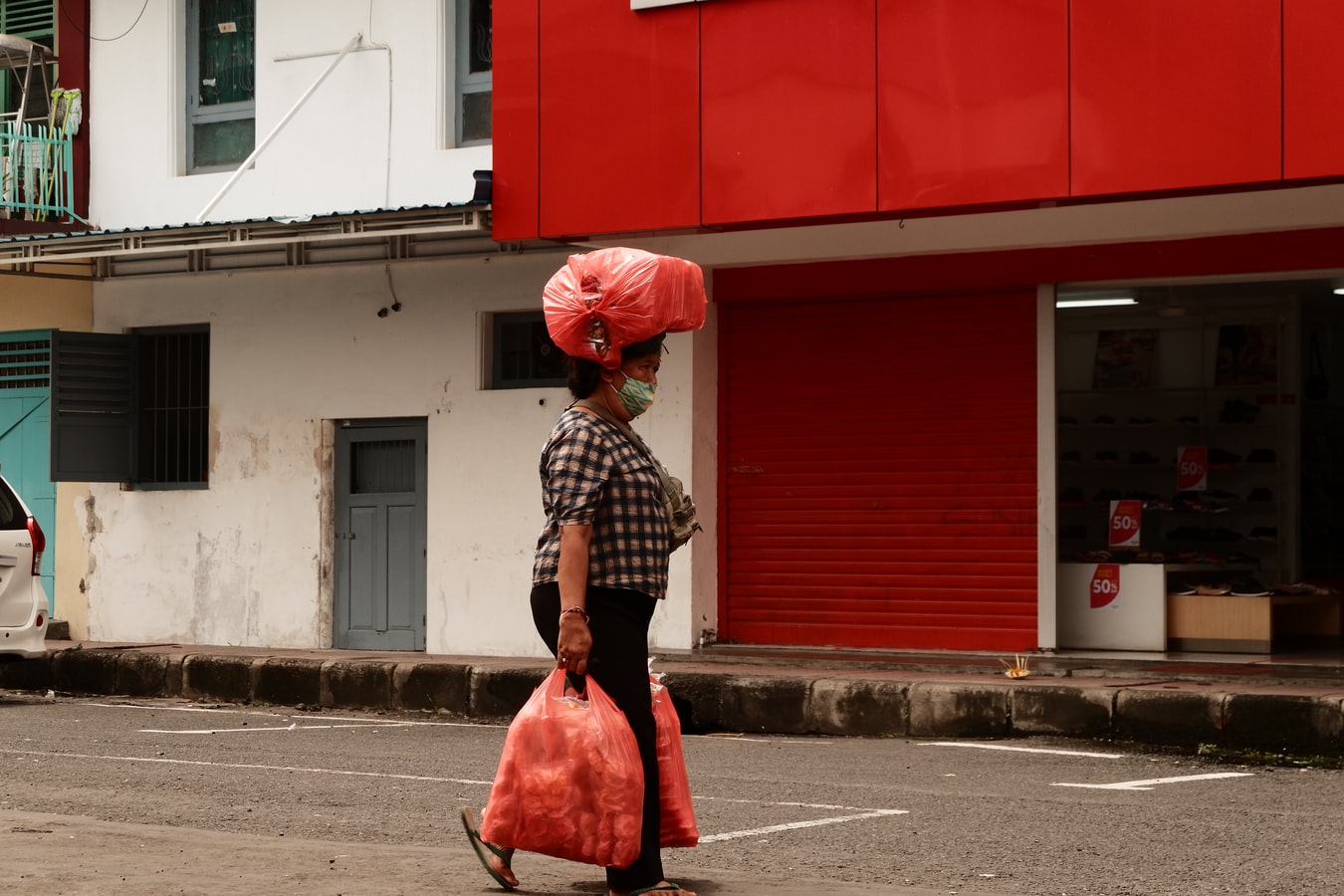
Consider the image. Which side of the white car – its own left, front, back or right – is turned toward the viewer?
back

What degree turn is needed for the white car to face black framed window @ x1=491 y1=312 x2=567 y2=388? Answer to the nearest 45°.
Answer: approximately 90° to its right

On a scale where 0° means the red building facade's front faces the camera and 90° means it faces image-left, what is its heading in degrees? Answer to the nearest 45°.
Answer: approximately 0°

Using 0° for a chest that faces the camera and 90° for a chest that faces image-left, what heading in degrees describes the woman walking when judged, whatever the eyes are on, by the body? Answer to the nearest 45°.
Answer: approximately 270°

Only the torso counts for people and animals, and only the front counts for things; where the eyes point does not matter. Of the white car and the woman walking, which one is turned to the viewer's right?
the woman walking

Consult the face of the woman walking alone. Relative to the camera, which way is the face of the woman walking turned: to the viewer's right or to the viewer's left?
to the viewer's right

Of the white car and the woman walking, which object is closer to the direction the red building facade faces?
the woman walking
